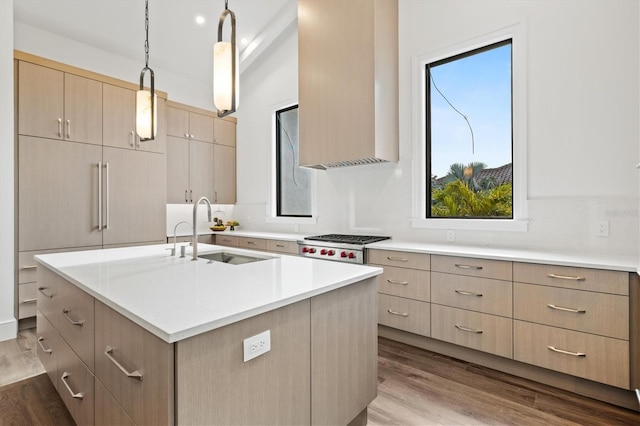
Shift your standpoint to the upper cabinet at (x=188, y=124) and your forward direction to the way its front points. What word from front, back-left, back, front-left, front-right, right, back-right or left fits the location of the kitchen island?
front-right

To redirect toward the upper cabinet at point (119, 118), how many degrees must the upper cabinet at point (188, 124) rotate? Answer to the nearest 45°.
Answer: approximately 90° to its right

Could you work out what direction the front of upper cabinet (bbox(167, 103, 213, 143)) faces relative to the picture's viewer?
facing the viewer and to the right of the viewer

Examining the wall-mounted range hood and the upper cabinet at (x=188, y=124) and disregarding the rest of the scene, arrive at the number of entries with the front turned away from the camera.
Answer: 0

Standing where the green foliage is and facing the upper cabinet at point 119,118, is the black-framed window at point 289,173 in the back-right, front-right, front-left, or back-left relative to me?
front-right

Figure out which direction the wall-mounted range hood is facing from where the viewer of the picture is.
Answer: facing the viewer and to the left of the viewer

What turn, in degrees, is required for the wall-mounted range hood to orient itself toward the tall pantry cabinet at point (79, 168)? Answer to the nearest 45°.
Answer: approximately 45° to its right

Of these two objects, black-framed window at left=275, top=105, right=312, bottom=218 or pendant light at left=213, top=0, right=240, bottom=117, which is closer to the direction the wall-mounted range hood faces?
the pendant light
